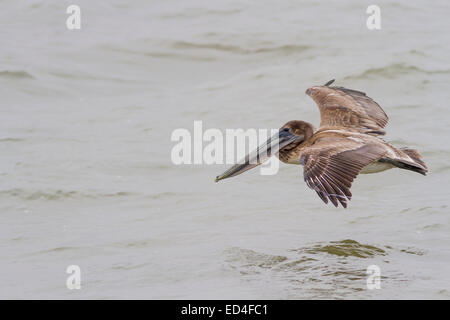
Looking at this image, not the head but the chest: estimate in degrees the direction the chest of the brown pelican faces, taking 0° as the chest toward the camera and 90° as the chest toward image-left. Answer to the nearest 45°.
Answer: approximately 90°
